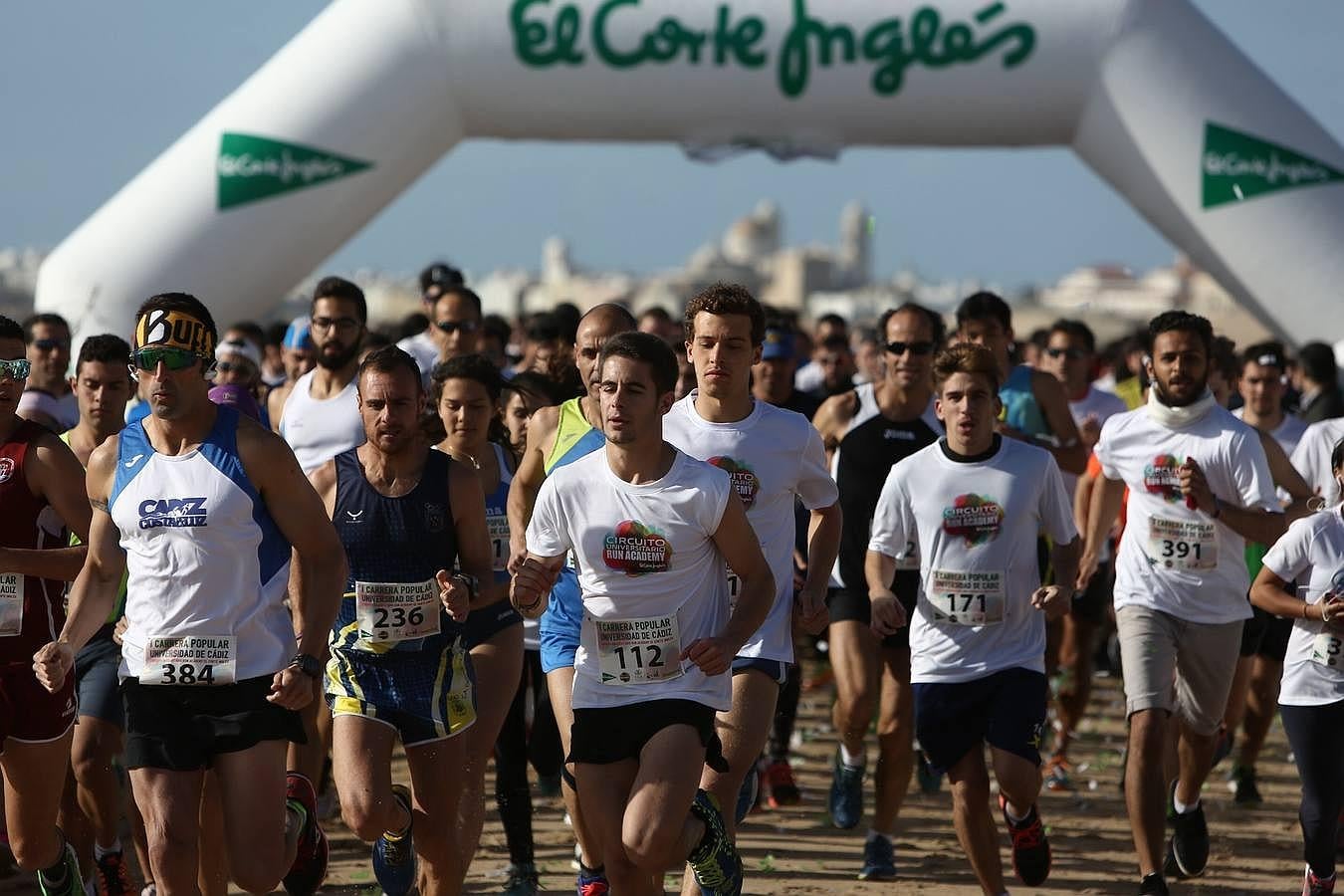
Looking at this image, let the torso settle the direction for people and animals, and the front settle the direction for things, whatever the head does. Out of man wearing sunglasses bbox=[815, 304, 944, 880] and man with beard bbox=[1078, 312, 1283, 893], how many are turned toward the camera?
2

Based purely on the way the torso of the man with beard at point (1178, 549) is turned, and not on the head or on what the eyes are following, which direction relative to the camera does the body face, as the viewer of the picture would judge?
toward the camera

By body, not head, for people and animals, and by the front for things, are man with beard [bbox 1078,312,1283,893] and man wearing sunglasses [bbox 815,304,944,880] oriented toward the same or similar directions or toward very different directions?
same or similar directions

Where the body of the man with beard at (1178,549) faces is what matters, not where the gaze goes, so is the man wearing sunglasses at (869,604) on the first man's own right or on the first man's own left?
on the first man's own right

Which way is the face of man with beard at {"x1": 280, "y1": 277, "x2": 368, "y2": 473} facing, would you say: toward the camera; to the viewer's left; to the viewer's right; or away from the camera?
toward the camera

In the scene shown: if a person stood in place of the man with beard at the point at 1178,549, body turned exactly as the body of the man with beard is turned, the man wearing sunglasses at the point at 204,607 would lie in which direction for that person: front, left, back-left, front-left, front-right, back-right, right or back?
front-right

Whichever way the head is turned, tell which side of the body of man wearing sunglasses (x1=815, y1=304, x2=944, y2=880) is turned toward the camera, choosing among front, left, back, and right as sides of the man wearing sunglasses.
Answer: front

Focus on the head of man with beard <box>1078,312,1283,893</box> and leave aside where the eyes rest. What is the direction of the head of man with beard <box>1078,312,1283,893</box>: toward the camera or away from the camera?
toward the camera

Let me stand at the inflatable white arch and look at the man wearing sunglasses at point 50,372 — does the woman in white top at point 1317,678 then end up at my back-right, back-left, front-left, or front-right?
front-left

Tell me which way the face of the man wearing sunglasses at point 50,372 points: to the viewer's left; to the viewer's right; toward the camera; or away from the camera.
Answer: toward the camera

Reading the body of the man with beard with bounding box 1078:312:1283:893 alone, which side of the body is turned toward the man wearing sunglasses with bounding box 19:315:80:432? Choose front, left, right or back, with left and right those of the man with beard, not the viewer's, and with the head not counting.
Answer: right

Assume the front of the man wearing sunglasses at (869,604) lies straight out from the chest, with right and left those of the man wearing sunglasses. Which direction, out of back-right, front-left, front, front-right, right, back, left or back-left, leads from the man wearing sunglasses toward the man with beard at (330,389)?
right

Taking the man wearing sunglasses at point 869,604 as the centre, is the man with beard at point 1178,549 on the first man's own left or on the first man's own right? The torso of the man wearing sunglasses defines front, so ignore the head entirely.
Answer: on the first man's own left

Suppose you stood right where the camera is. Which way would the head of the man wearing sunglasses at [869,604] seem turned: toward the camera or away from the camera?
toward the camera
